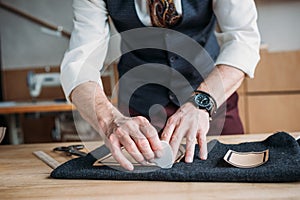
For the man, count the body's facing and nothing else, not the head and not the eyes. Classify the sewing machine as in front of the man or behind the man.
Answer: behind

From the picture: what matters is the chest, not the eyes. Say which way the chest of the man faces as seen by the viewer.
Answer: toward the camera
